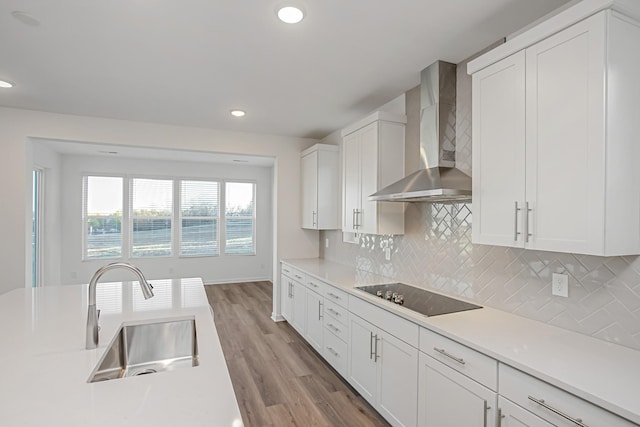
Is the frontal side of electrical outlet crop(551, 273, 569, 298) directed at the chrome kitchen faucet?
yes

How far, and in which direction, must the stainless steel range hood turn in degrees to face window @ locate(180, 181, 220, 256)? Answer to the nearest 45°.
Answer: approximately 90° to its right

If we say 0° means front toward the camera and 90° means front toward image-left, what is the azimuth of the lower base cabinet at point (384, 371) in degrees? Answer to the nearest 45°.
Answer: approximately 45°

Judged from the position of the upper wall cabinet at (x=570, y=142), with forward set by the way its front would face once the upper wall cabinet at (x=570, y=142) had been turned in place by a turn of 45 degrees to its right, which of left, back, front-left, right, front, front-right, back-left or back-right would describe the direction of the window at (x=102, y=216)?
front

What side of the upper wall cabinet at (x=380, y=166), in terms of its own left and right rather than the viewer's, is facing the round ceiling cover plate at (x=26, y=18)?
front

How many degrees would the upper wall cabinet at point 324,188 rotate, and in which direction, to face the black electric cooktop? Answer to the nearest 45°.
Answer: approximately 45° to its left

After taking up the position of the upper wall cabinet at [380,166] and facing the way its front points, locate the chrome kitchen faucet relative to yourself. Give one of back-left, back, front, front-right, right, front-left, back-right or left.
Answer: front

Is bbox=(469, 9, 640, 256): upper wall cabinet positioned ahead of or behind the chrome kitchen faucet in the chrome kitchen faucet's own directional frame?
ahead

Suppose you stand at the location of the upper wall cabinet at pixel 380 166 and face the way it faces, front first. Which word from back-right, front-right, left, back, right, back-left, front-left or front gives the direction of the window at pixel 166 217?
right

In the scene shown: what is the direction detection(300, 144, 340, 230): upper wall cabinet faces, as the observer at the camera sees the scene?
facing the viewer and to the left of the viewer

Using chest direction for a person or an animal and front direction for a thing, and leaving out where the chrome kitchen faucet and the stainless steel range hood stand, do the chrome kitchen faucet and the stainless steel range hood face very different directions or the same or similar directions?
very different directions

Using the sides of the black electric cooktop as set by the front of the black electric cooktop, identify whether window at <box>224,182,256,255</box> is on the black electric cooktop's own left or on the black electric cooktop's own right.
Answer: on the black electric cooktop's own right

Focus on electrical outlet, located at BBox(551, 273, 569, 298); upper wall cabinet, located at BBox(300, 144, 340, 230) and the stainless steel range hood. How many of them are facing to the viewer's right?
0

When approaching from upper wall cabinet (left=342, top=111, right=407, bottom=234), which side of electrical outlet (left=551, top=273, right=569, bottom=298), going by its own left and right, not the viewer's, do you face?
right

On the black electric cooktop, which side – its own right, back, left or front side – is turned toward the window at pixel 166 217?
right

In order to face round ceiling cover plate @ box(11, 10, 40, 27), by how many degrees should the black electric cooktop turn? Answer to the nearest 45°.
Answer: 0° — it already faces it
